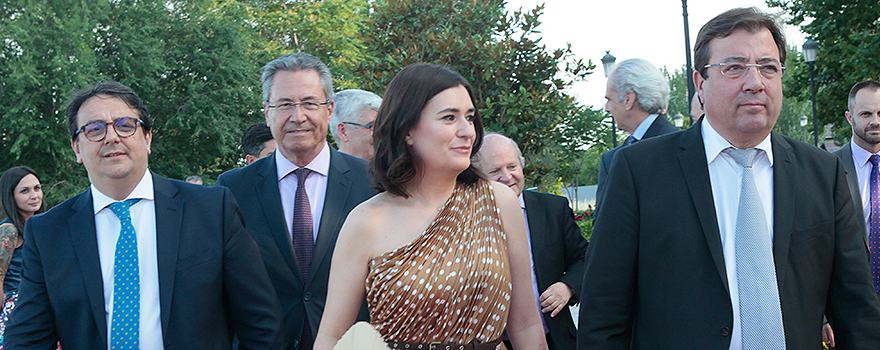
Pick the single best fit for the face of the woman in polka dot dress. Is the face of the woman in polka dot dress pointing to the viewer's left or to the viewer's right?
to the viewer's right

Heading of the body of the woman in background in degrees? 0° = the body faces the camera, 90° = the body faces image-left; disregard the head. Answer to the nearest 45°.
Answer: approximately 315°

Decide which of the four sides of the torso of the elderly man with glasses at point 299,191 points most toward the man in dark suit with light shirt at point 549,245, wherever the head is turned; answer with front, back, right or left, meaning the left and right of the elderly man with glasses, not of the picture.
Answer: left

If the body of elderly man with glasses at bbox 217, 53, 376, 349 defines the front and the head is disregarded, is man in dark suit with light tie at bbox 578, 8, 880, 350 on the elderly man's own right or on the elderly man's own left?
on the elderly man's own left

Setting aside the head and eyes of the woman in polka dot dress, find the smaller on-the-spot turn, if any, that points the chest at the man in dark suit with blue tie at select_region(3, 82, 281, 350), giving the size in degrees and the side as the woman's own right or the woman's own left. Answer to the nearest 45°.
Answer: approximately 135° to the woman's own right

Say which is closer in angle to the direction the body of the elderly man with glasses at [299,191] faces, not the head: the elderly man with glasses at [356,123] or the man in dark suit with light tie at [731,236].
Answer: the man in dark suit with light tie

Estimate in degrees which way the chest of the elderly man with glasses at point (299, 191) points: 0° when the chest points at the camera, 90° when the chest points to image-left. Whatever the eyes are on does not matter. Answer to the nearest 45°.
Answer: approximately 0°

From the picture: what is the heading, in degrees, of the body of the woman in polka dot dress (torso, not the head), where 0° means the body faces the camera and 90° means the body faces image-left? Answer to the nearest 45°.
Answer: approximately 315°
